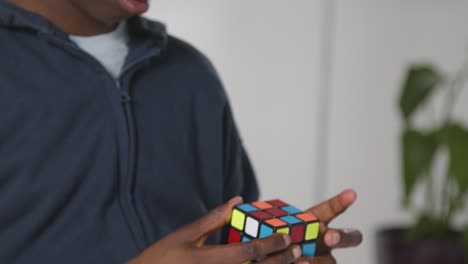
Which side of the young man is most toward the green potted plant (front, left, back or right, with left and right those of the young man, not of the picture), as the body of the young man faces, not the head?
left

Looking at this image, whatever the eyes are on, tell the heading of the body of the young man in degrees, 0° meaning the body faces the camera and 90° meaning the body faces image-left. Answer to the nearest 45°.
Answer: approximately 315°
